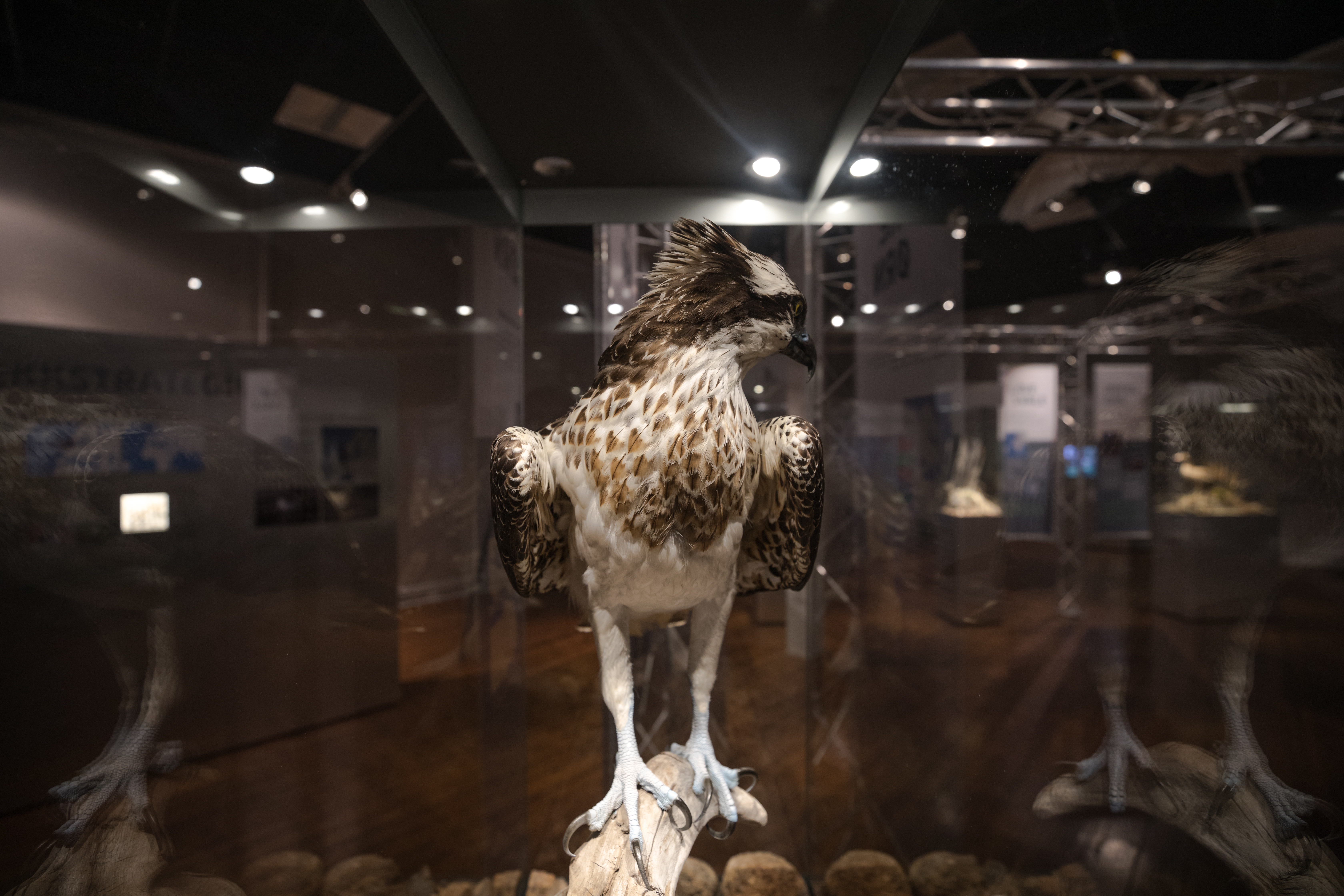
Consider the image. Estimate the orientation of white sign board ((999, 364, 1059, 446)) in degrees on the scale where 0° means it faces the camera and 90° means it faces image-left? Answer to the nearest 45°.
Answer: approximately 0°

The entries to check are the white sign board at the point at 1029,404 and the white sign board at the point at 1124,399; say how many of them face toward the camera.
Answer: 2

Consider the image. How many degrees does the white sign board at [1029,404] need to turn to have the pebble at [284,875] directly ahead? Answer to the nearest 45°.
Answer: approximately 45° to its right

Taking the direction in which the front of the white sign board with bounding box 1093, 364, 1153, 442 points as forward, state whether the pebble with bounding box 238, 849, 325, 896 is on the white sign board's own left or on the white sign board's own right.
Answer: on the white sign board's own right

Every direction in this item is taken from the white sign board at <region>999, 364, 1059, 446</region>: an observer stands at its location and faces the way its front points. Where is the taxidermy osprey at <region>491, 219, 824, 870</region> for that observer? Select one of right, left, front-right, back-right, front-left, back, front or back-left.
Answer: front-right
